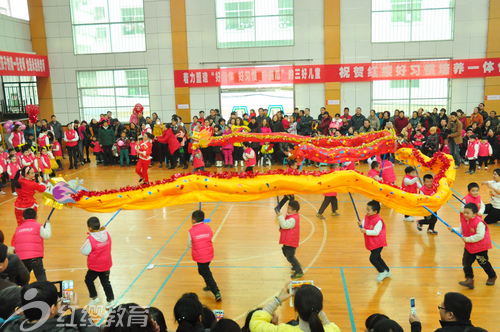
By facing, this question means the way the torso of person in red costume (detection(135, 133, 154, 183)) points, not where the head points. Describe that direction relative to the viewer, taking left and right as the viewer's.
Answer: facing the viewer and to the left of the viewer

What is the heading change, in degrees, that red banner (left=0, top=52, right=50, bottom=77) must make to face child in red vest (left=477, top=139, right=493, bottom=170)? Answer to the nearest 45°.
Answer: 0° — it already faces them

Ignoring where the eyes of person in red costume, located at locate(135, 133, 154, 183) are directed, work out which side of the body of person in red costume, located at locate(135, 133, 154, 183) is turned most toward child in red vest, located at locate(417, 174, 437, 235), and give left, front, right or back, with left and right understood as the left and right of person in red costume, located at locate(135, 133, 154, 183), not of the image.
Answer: left

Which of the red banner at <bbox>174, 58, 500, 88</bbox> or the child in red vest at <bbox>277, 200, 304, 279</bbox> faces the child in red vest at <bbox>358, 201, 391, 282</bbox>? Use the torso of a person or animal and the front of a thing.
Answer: the red banner

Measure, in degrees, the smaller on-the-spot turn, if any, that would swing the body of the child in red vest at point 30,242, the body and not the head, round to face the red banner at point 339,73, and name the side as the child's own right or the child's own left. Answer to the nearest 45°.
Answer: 0° — they already face it

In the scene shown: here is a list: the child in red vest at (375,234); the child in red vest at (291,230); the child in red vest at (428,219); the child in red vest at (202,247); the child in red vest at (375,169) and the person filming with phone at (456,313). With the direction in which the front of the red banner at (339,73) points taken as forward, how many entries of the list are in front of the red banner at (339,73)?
6

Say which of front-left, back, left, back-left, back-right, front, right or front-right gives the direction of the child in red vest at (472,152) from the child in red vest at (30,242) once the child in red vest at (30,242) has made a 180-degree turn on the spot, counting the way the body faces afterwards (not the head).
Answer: back-left

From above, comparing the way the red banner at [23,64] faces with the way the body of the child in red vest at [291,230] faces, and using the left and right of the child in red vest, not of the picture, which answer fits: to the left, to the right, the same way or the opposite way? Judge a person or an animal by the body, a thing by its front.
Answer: the opposite way

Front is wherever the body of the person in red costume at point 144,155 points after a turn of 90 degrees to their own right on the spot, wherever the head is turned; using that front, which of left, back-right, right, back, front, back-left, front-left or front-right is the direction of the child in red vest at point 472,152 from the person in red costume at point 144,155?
back-right

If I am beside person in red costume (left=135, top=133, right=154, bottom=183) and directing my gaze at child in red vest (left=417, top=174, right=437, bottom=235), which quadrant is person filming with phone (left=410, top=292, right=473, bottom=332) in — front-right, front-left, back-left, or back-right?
front-right

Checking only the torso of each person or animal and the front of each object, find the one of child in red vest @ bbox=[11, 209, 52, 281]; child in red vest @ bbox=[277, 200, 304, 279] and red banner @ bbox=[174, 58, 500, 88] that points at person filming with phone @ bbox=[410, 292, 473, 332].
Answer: the red banner

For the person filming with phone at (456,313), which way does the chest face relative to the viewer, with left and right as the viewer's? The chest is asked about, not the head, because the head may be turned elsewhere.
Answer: facing away from the viewer and to the left of the viewer

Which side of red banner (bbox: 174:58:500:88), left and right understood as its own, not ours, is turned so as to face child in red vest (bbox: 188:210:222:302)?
front

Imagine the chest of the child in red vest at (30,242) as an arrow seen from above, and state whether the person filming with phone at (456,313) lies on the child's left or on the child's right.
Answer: on the child's right

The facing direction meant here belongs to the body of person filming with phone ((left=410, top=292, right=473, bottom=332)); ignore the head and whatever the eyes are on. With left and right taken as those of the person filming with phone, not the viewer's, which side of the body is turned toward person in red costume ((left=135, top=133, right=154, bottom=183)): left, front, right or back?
front

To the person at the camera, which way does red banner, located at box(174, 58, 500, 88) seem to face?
facing the viewer
